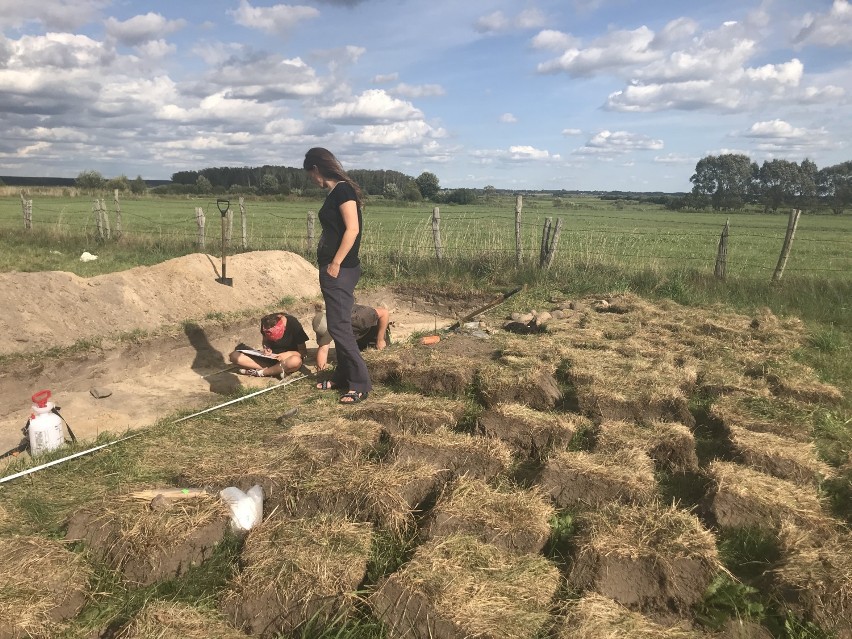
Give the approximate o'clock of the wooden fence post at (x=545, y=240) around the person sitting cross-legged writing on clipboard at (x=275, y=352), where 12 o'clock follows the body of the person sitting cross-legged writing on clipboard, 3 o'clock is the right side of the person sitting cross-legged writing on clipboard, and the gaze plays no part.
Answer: The wooden fence post is roughly at 6 o'clock from the person sitting cross-legged writing on clipboard.

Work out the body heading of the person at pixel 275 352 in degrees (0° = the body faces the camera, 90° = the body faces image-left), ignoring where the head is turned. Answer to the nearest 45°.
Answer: approximately 45°

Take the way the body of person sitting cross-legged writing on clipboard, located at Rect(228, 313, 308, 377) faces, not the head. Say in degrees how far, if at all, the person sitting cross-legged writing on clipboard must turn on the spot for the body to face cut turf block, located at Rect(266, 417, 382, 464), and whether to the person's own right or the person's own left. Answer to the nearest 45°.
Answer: approximately 45° to the person's own left

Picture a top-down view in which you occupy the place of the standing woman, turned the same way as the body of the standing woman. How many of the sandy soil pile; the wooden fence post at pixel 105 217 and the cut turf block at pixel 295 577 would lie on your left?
1

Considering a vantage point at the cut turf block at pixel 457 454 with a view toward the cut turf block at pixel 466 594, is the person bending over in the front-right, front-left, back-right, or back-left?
back-right

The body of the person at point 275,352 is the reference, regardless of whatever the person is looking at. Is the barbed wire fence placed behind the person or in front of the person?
behind

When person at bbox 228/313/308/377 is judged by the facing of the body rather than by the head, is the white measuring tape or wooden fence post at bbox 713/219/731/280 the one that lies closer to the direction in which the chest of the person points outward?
the white measuring tape

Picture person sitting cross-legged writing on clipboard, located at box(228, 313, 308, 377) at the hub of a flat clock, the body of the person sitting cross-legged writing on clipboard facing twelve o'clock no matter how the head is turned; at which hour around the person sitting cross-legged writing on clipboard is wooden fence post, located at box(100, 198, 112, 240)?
The wooden fence post is roughly at 4 o'clock from the person sitting cross-legged writing on clipboard.

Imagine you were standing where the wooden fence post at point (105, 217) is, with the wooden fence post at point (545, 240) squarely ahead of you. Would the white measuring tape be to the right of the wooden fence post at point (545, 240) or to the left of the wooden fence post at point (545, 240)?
right

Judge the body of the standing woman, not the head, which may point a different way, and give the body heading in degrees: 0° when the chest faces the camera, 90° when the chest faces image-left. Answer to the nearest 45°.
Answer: approximately 90°

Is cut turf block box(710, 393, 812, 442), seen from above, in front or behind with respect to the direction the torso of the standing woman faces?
behind

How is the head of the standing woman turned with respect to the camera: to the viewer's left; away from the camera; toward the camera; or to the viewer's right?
to the viewer's left

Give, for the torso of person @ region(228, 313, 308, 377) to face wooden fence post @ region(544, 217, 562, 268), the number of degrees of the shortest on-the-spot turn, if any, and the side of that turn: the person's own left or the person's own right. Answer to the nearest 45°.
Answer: approximately 180°

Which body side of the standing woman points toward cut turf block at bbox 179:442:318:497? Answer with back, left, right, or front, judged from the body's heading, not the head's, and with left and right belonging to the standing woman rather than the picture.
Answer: left
